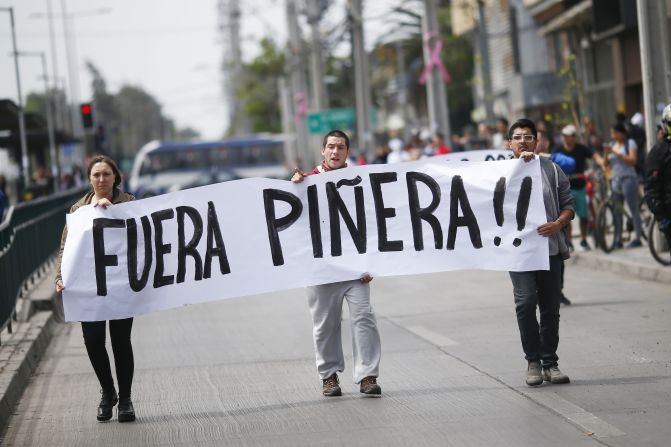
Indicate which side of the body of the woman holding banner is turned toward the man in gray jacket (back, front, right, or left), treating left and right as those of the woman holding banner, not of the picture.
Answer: left

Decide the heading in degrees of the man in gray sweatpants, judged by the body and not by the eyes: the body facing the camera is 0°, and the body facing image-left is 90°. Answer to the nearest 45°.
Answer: approximately 0°

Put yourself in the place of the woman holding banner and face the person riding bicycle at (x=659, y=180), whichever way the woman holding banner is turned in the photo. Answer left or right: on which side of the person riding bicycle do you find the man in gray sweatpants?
right

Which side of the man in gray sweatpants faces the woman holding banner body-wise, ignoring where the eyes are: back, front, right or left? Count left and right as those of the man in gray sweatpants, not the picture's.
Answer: right

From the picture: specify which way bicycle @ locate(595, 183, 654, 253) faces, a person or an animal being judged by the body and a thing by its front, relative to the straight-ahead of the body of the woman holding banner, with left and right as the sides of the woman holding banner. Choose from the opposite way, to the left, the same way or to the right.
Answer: to the right

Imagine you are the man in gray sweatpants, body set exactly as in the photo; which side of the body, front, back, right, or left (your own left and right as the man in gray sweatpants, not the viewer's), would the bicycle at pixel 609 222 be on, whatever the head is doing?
back

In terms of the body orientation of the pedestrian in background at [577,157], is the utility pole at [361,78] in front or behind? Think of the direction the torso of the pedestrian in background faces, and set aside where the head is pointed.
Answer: behind

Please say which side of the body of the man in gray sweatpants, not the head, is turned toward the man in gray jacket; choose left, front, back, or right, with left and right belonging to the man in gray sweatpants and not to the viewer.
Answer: left

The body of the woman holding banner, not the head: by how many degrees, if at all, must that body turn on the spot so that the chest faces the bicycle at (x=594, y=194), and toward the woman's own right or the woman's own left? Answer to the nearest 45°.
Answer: approximately 135° to the woman's own left

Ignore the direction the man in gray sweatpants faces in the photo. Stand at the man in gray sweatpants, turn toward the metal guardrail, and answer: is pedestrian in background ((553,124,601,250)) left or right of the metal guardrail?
right

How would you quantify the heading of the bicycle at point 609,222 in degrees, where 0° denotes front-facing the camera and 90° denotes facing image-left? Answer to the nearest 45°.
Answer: approximately 45°

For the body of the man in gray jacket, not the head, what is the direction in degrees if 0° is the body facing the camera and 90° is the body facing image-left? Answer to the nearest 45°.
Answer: approximately 0°
